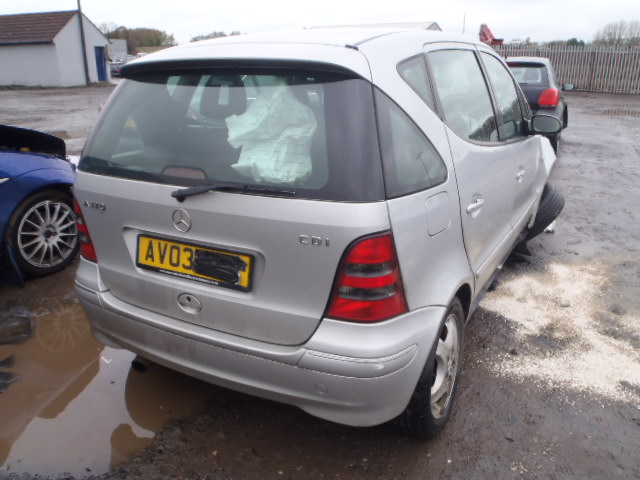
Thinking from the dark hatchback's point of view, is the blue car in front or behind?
behind

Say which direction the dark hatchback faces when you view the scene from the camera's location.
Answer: facing away from the viewer

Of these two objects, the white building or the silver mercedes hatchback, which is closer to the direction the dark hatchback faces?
the white building

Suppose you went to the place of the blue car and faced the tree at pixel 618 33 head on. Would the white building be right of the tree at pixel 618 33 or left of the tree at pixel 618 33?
left

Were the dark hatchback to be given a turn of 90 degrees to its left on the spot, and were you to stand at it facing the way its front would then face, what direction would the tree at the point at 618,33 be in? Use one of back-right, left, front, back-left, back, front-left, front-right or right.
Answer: right

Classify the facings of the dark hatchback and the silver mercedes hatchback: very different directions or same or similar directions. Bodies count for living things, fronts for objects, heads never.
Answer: same or similar directions

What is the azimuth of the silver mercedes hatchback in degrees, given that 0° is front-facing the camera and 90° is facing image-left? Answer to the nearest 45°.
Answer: approximately 225°

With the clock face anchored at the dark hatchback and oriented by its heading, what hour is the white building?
The white building is roughly at 10 o'clock from the dark hatchback.

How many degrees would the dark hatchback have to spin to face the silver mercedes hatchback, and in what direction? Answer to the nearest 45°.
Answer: approximately 180°

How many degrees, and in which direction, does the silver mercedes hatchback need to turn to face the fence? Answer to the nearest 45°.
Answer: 0° — it already faces it

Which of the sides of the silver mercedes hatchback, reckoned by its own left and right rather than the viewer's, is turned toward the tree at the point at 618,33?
front

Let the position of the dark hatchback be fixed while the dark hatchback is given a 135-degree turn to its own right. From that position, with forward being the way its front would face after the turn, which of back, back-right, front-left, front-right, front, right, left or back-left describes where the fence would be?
back-left

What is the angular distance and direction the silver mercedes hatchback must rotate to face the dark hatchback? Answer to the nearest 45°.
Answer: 0° — it already faces it

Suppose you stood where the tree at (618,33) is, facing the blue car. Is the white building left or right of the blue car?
right

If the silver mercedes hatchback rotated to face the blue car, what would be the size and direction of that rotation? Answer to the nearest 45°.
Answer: approximately 90° to its left

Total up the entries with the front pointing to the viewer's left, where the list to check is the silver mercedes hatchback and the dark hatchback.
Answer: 0
